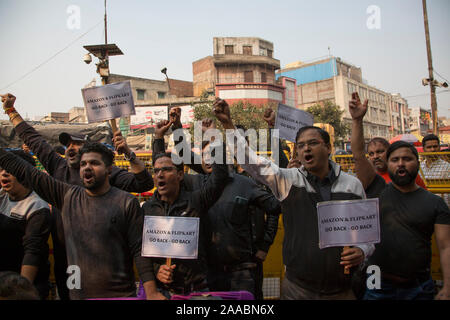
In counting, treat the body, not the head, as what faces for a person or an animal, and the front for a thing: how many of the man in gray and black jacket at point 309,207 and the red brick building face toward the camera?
2

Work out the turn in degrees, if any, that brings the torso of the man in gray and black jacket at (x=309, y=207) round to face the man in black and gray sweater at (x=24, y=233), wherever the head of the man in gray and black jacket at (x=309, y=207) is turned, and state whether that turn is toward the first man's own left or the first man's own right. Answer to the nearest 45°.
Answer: approximately 90° to the first man's own right

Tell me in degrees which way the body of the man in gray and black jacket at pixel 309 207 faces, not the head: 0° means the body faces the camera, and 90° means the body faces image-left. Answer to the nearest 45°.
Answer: approximately 0°

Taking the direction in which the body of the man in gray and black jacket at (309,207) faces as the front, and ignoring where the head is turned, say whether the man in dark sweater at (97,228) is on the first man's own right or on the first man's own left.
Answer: on the first man's own right

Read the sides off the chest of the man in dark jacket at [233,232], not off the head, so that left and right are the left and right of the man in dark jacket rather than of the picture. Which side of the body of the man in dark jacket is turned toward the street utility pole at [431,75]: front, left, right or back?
back

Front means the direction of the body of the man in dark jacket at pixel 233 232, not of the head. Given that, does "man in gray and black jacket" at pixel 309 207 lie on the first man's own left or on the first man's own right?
on the first man's own left

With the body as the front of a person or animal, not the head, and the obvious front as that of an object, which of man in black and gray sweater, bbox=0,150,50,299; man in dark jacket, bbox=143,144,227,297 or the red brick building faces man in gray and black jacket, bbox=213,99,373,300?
the red brick building

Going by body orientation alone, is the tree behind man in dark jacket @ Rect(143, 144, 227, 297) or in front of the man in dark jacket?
behind

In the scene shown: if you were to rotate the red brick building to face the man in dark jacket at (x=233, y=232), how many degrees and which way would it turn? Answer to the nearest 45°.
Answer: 0° — it already faces them

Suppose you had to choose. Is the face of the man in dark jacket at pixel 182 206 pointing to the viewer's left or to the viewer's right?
to the viewer's left
